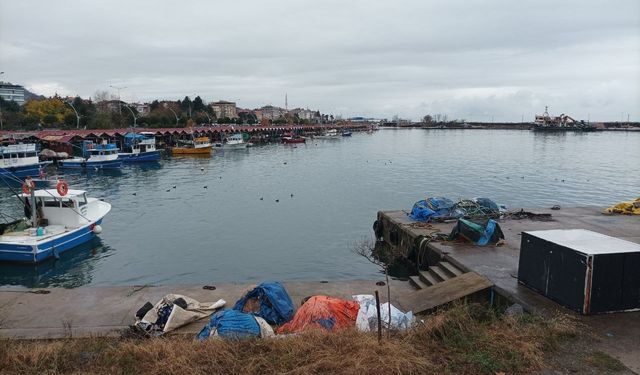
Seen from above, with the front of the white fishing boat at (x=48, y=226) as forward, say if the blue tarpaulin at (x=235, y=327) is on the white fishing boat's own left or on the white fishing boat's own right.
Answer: on the white fishing boat's own right

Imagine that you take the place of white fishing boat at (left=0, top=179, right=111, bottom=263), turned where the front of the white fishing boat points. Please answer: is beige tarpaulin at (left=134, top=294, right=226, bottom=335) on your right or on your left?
on your right

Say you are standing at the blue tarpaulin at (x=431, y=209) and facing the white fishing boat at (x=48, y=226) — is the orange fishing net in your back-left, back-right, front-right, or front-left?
front-left

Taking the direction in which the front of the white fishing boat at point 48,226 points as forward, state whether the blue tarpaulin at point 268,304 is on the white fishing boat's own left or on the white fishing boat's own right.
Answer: on the white fishing boat's own right

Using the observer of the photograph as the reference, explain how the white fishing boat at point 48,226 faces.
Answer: facing away from the viewer and to the right of the viewer
